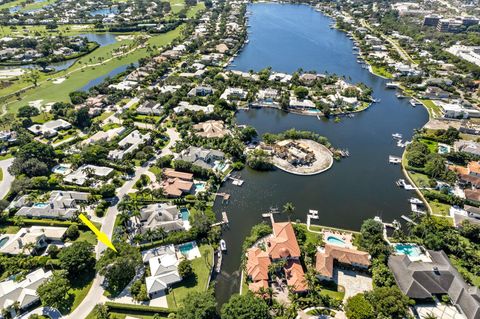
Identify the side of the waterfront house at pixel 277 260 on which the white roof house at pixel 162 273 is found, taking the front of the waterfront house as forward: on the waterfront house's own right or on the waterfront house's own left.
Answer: on the waterfront house's own right

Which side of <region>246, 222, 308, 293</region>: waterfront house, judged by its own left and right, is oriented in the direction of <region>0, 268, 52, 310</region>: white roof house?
right

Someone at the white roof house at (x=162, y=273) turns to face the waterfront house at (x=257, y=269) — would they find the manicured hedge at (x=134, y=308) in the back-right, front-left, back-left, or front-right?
back-right

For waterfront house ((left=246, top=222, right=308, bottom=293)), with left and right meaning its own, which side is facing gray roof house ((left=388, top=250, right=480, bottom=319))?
left

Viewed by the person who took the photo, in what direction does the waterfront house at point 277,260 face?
facing the viewer

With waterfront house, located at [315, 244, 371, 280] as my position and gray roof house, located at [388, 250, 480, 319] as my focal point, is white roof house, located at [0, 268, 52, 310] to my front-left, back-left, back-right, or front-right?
back-right

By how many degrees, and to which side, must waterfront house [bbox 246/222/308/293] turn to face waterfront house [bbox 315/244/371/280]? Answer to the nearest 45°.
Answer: approximately 90° to its left
